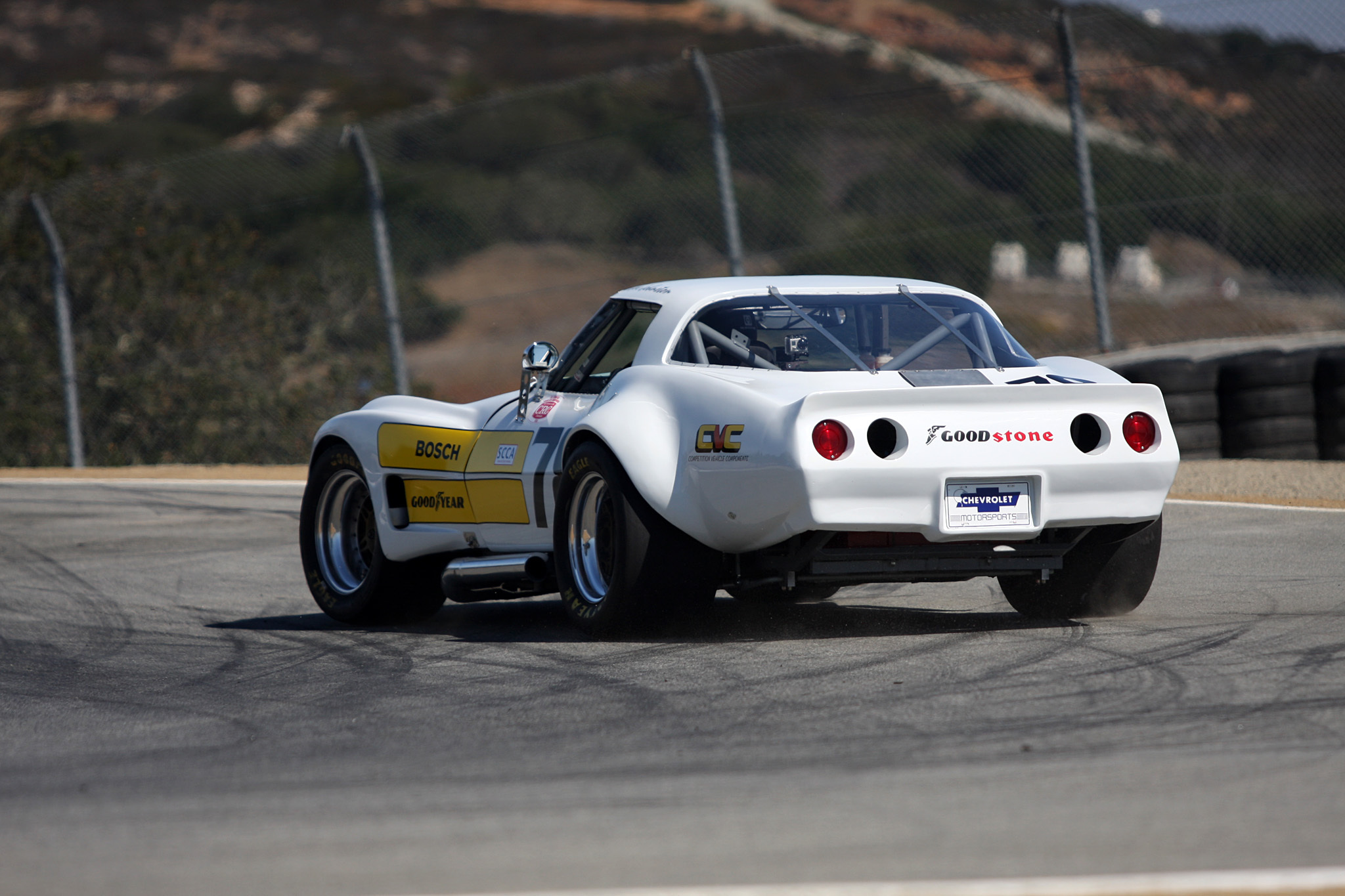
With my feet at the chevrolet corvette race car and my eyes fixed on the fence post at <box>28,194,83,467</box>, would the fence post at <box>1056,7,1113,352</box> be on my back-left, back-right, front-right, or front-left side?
front-right

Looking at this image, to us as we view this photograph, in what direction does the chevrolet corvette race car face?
facing away from the viewer and to the left of the viewer

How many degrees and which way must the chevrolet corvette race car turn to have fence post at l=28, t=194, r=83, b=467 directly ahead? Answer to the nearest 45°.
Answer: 0° — it already faces it

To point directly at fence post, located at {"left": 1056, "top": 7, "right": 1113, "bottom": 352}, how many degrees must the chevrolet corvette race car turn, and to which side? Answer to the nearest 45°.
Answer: approximately 45° to its right

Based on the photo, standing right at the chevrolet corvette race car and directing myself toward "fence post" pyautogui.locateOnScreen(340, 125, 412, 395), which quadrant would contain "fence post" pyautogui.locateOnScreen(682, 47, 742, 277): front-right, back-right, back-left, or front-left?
front-right

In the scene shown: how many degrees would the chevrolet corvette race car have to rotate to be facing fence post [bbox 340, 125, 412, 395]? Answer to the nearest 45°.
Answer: approximately 45° to its right

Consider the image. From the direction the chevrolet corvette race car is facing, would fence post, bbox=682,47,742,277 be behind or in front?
in front

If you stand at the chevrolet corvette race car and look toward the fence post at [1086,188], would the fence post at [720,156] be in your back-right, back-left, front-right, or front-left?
front-left
